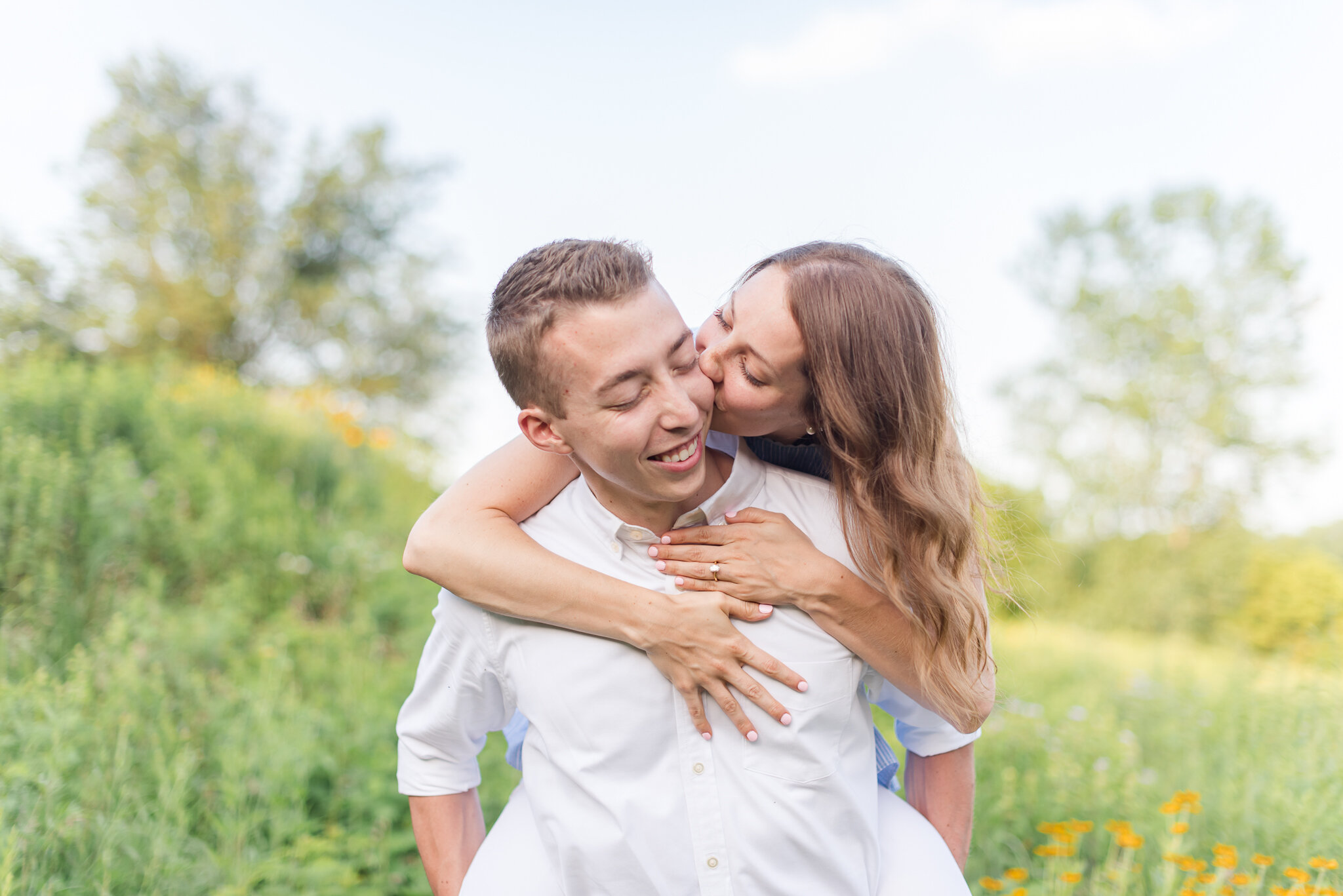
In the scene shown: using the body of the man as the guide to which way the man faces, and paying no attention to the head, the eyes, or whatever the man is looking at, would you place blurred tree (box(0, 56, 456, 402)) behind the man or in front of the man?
behind

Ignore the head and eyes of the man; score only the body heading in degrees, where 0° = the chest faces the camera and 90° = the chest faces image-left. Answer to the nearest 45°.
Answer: approximately 0°

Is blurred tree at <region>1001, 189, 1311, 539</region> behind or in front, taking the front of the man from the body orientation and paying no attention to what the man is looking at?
behind

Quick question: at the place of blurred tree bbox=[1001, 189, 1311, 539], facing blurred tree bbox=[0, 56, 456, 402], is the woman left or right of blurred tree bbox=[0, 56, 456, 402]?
left
